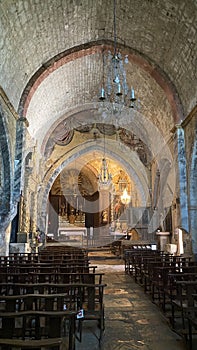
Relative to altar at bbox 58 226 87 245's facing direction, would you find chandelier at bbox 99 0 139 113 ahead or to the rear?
ahead

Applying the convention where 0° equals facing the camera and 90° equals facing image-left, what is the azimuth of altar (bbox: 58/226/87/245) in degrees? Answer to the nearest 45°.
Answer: approximately 0°
